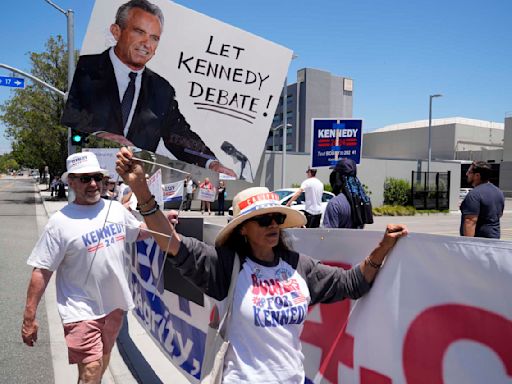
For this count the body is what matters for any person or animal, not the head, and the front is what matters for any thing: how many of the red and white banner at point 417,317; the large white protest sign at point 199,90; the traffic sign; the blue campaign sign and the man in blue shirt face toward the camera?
4

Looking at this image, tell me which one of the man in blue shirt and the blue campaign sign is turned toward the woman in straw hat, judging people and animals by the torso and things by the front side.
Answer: the blue campaign sign

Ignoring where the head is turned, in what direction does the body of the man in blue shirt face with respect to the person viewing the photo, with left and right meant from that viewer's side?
facing away from the viewer and to the left of the viewer

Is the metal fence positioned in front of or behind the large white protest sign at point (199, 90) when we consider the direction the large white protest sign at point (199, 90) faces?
behind

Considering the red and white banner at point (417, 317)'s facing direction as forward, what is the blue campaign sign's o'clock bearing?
The blue campaign sign is roughly at 6 o'clock from the red and white banner.

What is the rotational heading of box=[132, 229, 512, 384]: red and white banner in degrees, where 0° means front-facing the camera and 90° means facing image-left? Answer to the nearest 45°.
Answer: approximately 0°

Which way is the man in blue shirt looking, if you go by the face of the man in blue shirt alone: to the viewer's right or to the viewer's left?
to the viewer's left

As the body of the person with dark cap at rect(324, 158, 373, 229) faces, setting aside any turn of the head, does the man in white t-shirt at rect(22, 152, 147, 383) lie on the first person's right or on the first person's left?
on the first person's left
